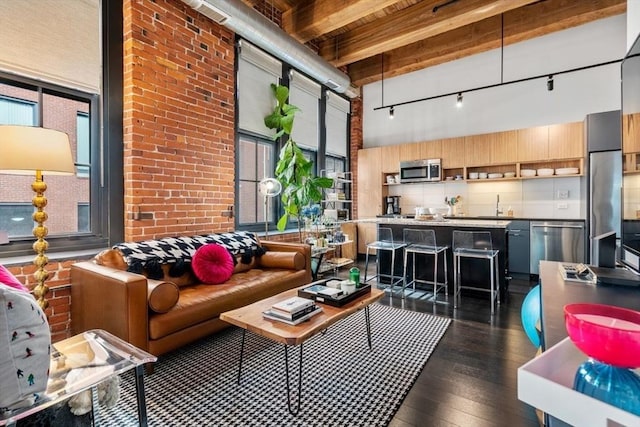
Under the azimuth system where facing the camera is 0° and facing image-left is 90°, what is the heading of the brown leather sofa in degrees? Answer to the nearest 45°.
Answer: approximately 315°

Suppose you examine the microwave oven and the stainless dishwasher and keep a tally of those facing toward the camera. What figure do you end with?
2

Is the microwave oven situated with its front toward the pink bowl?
yes

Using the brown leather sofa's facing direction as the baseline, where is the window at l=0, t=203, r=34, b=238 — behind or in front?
behind

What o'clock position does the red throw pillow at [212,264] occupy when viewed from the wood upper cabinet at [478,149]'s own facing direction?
The red throw pillow is roughly at 1 o'clock from the wood upper cabinet.

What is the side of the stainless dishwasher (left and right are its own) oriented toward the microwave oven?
right

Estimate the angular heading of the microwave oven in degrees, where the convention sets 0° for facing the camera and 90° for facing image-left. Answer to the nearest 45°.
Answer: approximately 0°
